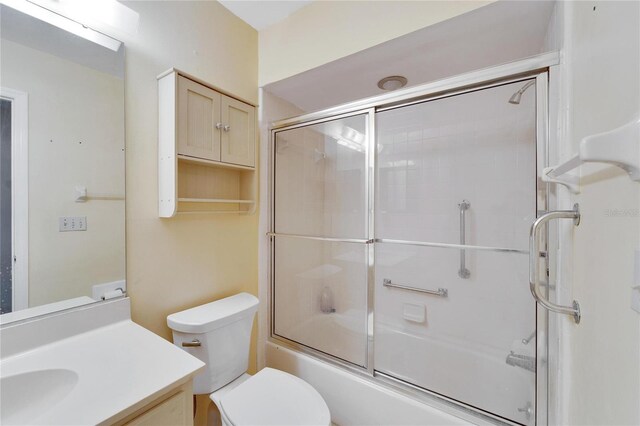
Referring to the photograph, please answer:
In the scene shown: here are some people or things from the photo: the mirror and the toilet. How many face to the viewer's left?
0

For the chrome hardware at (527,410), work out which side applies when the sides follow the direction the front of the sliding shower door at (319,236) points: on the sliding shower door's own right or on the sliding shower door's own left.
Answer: on the sliding shower door's own left

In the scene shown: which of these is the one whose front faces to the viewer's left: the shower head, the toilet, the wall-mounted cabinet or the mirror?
the shower head

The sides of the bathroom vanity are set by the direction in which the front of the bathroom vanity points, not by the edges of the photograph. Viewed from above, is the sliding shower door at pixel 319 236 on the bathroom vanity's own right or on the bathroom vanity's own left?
on the bathroom vanity's own left

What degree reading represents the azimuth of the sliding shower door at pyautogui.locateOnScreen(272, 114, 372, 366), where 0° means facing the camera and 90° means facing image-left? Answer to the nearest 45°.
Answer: approximately 45°

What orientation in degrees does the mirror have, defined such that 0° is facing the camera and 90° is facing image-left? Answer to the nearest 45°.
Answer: approximately 315°

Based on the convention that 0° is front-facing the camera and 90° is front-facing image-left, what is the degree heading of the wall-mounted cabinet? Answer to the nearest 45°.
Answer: approximately 315°

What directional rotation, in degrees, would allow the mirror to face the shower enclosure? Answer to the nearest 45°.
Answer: approximately 45° to its left

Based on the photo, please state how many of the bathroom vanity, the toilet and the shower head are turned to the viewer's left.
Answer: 1

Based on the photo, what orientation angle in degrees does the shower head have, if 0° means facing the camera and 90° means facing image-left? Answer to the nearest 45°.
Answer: approximately 90°

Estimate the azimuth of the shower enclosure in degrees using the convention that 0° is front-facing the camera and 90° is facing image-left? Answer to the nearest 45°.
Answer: approximately 45°
